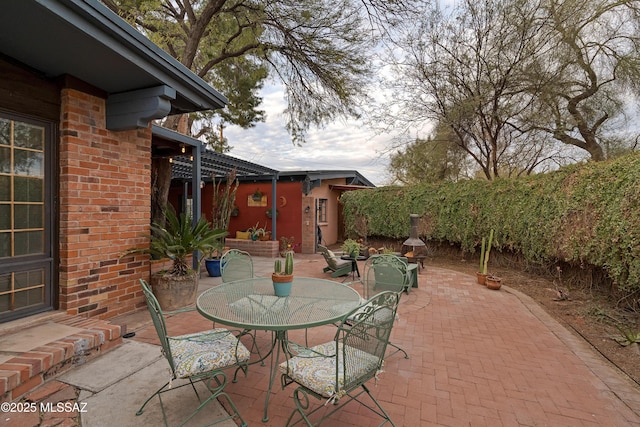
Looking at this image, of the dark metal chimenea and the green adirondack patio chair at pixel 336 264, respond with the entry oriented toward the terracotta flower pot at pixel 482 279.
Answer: the green adirondack patio chair

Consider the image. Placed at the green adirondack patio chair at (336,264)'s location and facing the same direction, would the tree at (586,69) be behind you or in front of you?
in front

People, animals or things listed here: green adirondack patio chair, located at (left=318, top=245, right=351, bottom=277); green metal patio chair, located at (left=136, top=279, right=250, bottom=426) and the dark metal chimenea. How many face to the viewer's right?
2

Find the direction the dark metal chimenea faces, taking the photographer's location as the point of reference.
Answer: facing the viewer and to the left of the viewer

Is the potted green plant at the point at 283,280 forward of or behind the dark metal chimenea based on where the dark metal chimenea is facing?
forward

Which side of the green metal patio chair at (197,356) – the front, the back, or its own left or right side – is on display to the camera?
right

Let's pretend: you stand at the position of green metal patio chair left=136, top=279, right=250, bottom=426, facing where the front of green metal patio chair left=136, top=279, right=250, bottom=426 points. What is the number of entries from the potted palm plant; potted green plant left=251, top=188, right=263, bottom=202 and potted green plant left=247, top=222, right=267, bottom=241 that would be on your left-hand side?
3

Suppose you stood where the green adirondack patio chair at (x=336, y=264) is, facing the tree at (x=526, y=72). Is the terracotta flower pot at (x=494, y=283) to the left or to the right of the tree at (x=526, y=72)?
right

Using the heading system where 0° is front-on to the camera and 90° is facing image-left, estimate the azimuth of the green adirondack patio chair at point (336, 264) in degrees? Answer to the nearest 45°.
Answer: approximately 270°

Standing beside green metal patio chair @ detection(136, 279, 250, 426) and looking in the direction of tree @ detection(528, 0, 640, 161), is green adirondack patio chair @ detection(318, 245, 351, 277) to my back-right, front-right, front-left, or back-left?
front-left
